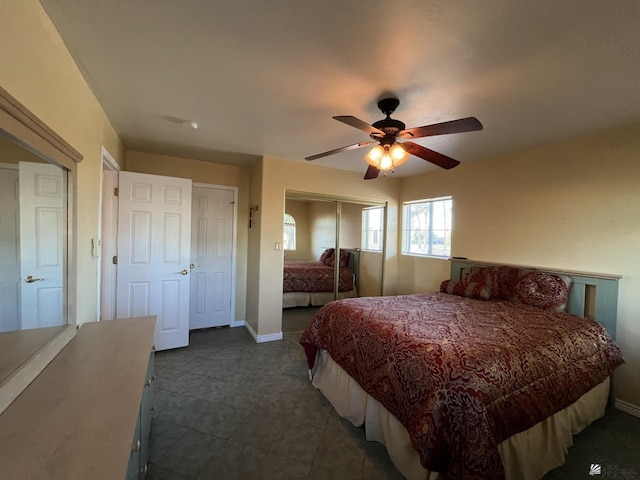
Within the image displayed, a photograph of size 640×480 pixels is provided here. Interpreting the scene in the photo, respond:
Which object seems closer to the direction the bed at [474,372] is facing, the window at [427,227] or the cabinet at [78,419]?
the cabinet

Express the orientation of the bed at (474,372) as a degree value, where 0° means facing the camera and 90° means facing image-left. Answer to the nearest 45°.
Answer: approximately 45°

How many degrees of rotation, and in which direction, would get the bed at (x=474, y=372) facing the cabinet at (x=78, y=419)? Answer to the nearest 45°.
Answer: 0° — it already faces it

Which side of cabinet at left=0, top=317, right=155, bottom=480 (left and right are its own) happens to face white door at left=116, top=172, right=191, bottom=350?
left

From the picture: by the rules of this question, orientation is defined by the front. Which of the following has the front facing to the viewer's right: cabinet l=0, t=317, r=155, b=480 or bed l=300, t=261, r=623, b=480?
the cabinet

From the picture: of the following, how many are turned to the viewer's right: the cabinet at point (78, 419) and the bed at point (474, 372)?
1

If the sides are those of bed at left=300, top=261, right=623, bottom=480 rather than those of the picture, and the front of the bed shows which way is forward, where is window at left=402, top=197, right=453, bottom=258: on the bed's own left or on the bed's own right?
on the bed's own right

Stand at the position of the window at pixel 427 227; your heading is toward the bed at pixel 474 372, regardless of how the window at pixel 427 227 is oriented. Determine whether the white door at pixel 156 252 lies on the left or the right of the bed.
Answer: right

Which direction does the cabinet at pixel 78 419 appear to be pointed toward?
to the viewer's right

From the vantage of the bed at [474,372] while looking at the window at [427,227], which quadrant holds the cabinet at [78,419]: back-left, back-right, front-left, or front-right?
back-left
